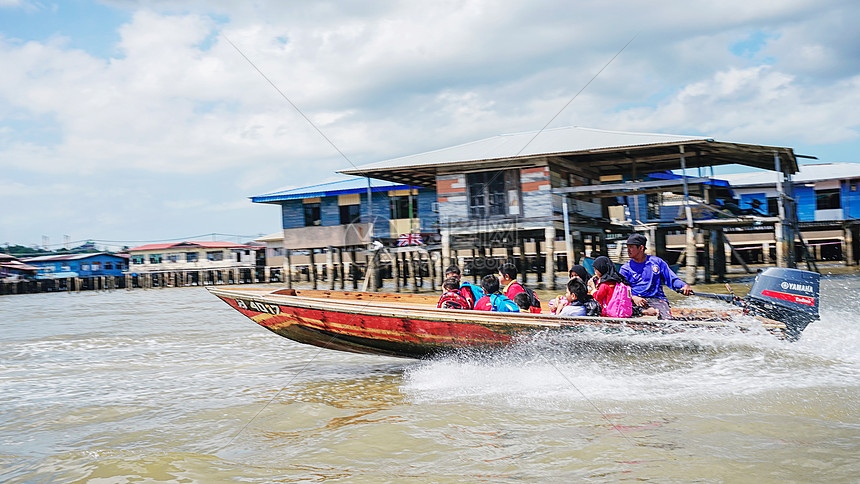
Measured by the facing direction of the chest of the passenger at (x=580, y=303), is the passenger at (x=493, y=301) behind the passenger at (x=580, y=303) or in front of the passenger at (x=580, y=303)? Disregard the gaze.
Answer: in front

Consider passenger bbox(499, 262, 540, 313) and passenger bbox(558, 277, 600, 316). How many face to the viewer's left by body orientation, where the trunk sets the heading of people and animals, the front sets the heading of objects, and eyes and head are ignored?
2

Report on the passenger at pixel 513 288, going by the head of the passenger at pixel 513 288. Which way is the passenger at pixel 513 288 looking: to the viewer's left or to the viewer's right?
to the viewer's left

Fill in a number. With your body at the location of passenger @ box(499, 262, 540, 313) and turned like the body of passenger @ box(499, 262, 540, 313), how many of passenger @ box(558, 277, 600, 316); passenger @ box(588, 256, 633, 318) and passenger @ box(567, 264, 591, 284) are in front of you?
0

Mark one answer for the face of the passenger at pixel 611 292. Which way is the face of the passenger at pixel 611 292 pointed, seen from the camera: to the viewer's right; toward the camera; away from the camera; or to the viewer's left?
to the viewer's left

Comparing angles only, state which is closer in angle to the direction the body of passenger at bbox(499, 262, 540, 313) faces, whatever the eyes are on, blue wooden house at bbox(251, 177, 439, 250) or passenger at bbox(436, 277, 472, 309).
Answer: the passenger

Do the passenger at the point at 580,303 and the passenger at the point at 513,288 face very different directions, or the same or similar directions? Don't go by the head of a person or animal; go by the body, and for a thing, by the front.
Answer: same or similar directions

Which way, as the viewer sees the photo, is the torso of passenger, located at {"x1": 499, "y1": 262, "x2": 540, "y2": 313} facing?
to the viewer's left

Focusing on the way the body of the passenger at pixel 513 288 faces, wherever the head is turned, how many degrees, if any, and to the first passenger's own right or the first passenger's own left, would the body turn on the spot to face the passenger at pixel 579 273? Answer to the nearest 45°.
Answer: approximately 135° to the first passenger's own left

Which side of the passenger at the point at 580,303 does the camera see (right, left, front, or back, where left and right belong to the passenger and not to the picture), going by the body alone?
left

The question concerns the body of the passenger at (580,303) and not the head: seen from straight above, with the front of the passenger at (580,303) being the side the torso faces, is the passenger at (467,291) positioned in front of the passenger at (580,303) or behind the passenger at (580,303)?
in front

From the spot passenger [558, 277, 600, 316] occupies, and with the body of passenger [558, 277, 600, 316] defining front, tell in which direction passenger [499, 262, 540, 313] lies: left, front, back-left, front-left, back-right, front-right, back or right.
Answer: front-right

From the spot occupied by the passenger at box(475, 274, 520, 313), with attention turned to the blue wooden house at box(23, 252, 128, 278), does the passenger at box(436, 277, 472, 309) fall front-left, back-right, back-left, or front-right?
front-left
